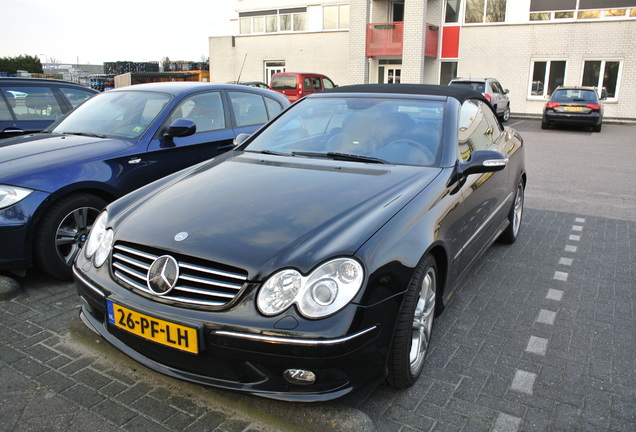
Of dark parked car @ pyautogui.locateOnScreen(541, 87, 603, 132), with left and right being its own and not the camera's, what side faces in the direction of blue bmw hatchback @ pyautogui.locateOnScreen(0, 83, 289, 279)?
back

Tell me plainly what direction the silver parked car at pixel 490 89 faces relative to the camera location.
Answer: facing away from the viewer and to the right of the viewer

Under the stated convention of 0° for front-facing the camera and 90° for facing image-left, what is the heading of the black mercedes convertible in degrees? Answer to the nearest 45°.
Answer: approximately 45°

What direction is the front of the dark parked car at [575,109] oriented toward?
away from the camera

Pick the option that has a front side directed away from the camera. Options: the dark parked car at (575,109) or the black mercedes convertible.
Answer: the dark parked car

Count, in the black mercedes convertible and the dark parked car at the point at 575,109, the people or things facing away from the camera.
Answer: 1

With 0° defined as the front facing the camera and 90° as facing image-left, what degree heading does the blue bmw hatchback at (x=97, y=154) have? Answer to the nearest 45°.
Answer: approximately 45°

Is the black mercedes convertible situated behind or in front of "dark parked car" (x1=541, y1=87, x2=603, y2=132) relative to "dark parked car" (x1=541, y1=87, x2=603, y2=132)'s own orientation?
behind

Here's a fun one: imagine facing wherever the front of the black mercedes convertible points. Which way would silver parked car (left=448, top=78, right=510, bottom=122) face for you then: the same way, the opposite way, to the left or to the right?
the opposite way

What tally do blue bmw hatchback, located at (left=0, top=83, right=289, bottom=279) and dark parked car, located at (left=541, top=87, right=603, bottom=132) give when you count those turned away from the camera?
1

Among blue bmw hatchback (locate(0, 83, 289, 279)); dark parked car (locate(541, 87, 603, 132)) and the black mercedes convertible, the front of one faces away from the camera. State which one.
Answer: the dark parked car

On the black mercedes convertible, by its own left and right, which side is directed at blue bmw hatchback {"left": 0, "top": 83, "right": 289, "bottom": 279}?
right

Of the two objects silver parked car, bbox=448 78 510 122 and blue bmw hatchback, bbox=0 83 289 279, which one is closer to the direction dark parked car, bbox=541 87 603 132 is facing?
the silver parked car

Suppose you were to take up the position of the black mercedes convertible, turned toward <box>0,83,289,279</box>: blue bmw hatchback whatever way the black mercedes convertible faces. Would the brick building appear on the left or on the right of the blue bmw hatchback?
right

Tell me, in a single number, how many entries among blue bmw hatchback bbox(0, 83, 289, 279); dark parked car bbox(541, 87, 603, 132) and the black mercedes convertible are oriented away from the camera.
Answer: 1

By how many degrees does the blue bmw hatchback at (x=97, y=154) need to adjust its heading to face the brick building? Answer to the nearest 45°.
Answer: approximately 180°
